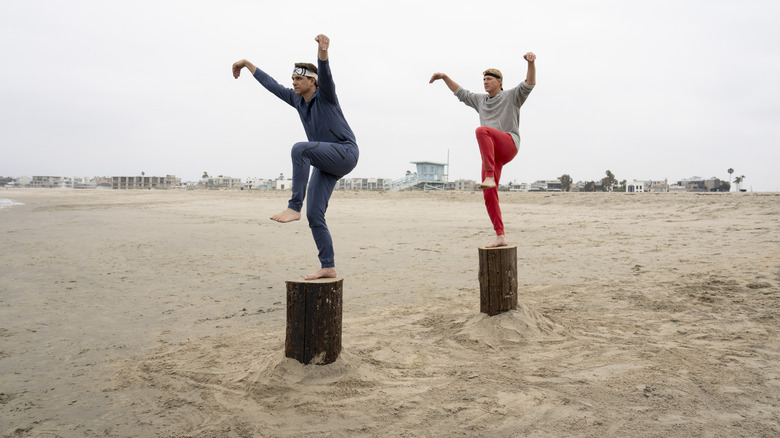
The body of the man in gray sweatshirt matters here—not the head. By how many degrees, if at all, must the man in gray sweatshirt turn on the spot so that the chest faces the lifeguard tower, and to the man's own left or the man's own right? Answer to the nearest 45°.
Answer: approximately 135° to the man's own right

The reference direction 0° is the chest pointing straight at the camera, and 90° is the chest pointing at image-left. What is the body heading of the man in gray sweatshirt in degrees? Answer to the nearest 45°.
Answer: approximately 45°

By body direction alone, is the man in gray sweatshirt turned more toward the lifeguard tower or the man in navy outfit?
the man in navy outfit

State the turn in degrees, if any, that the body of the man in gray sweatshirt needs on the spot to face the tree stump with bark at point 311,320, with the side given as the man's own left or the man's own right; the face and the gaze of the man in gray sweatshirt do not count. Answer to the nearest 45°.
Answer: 0° — they already face it
